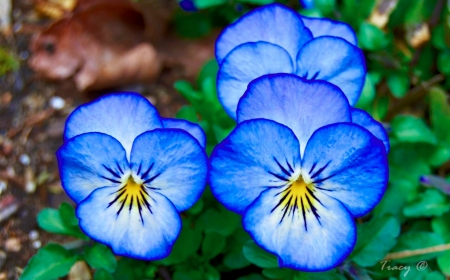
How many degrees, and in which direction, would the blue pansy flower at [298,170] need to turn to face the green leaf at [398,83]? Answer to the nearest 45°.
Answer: approximately 180°

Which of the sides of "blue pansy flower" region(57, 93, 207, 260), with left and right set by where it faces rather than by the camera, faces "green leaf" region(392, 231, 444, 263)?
left

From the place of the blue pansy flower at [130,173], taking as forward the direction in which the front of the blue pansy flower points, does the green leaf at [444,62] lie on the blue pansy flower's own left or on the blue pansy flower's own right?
on the blue pansy flower's own left

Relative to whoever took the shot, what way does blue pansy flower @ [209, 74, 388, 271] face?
facing the viewer

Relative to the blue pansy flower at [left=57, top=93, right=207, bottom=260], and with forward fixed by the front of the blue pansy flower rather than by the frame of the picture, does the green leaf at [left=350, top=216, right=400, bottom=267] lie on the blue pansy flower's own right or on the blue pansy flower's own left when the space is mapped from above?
on the blue pansy flower's own left

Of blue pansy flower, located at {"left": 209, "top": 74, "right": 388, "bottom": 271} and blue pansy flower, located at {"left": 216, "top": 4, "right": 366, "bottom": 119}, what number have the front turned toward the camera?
2

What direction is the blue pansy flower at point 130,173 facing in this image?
toward the camera
